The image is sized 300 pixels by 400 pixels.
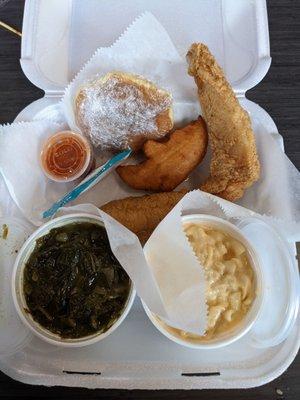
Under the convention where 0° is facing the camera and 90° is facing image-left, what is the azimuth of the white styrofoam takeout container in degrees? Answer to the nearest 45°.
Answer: approximately 0°
